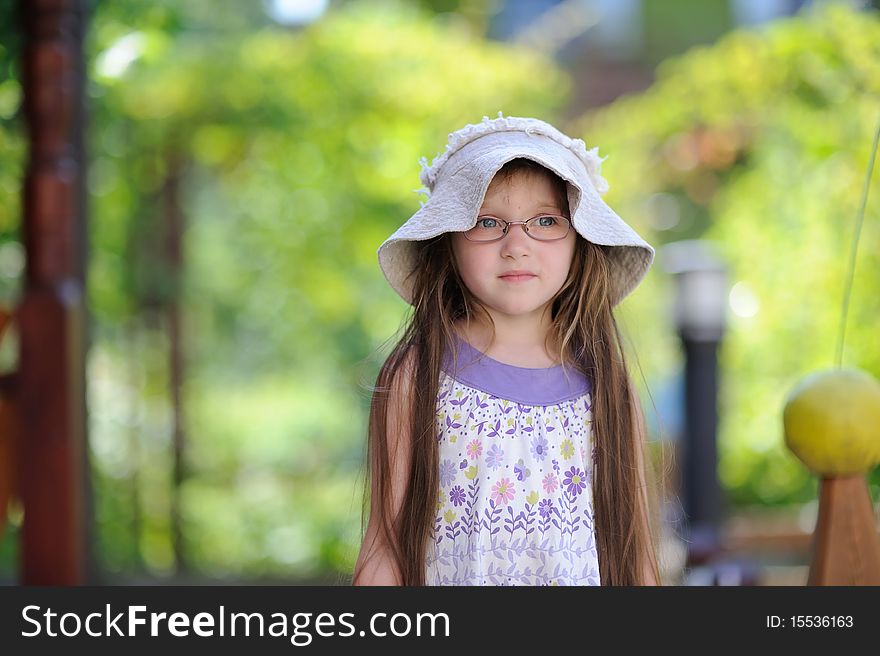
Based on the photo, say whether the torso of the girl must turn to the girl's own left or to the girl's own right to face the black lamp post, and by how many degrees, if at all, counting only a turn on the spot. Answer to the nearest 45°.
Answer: approximately 180°

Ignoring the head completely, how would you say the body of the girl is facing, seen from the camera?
toward the camera

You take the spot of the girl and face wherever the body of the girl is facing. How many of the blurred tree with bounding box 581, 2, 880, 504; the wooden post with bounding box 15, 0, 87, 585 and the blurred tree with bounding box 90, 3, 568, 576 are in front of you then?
0

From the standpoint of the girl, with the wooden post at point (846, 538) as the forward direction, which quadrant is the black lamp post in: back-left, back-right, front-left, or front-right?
front-left

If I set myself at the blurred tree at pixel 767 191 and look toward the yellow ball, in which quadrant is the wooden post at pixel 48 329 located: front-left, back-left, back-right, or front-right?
front-right

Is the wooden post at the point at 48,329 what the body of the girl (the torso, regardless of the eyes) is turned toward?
no

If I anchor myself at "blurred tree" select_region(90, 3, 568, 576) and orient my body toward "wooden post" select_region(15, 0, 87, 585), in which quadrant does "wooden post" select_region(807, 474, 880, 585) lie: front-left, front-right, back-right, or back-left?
front-left

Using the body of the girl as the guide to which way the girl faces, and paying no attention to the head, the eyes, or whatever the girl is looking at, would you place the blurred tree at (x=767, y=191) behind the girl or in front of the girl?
behind

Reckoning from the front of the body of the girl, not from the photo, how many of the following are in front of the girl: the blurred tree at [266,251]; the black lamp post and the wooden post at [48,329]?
0

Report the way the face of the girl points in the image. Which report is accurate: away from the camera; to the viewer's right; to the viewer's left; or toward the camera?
toward the camera
